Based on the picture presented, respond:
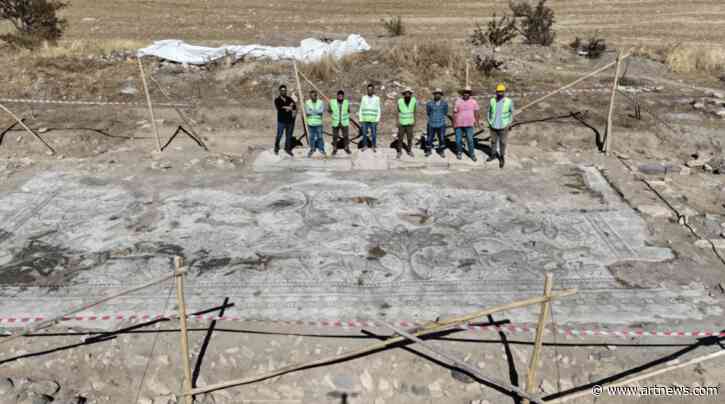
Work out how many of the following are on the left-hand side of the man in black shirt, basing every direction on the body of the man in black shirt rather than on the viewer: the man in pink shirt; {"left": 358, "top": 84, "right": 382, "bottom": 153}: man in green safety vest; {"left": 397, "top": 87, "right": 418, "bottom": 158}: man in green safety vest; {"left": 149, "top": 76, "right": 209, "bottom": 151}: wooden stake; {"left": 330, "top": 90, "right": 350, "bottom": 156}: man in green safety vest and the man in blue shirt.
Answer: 5

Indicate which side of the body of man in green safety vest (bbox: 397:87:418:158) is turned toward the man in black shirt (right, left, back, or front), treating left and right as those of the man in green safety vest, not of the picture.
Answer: right

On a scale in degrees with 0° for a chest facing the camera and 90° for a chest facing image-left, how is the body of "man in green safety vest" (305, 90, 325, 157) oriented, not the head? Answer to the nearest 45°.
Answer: approximately 0°

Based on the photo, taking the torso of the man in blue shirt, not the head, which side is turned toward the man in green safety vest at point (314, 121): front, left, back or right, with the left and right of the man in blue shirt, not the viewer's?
right

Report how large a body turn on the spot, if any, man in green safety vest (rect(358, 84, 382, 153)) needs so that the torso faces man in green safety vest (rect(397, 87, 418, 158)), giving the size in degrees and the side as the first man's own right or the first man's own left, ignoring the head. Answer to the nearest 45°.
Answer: approximately 90° to the first man's own left

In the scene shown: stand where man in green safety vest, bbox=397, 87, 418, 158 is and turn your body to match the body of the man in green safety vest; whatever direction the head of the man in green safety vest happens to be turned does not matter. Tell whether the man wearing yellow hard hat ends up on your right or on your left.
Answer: on your left

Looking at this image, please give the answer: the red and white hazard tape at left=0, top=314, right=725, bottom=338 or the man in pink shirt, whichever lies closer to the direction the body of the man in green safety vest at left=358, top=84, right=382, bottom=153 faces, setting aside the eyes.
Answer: the red and white hazard tape

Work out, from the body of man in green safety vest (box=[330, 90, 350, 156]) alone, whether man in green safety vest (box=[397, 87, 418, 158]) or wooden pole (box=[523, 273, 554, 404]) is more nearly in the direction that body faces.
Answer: the wooden pole

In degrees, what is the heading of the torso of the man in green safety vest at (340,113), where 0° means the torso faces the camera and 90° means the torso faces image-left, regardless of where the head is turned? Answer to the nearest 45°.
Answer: approximately 0°
